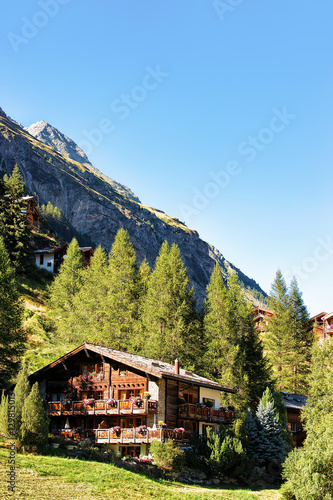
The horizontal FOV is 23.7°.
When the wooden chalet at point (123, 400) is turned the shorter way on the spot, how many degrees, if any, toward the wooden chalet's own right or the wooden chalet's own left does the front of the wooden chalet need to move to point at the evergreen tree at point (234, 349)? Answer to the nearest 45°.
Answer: approximately 180°

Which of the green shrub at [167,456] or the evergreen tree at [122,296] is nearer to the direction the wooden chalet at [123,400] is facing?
the green shrub

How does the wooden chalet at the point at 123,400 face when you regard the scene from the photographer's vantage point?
facing the viewer and to the left of the viewer

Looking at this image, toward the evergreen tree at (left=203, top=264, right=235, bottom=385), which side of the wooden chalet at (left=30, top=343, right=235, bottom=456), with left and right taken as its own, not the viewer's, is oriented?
back

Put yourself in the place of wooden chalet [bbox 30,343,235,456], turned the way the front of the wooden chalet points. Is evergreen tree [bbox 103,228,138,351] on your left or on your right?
on your right

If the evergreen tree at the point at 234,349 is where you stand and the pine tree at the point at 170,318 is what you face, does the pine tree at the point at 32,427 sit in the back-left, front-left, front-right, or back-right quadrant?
front-left

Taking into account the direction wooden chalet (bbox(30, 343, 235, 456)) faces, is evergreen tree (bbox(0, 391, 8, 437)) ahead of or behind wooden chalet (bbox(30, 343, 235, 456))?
ahead

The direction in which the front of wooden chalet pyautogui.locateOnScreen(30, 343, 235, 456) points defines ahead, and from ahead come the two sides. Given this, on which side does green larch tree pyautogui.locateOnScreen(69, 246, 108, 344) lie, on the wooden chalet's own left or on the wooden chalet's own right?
on the wooden chalet's own right

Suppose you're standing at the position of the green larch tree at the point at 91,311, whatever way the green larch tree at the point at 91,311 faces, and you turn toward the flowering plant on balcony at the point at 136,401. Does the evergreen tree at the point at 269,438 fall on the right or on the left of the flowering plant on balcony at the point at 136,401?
left
